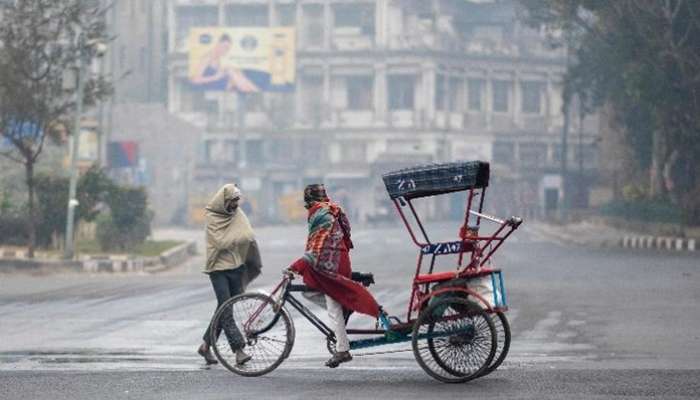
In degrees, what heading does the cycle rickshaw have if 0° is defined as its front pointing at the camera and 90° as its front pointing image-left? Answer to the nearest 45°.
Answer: approximately 90°

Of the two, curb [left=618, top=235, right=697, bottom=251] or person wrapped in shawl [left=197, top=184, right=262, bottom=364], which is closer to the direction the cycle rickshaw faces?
the person wrapped in shawl

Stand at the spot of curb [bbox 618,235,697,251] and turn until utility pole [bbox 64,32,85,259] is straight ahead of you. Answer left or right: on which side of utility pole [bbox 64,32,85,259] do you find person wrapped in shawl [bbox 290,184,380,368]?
left

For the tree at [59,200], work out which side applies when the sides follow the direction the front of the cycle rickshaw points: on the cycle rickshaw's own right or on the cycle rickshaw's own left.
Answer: on the cycle rickshaw's own right
